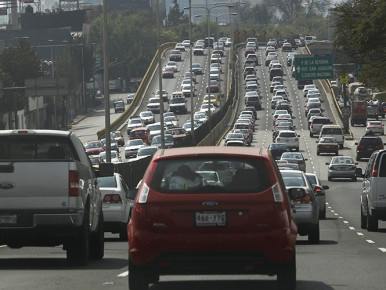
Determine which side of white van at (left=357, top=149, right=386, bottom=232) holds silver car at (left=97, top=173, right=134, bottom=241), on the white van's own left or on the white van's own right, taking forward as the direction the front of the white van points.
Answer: on the white van's own left

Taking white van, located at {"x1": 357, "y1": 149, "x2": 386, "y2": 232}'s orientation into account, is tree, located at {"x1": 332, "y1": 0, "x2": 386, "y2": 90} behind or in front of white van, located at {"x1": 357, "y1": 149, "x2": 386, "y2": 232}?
in front

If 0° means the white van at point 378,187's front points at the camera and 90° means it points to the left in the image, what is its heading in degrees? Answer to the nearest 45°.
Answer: approximately 180°

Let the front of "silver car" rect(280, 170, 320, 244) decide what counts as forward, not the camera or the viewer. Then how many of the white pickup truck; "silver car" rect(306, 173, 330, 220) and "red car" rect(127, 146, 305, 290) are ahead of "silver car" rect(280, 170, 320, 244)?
1

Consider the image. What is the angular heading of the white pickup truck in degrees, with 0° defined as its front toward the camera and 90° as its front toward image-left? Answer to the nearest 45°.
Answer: approximately 180°

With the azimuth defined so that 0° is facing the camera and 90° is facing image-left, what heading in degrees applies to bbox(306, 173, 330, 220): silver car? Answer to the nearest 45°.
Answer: approximately 180°

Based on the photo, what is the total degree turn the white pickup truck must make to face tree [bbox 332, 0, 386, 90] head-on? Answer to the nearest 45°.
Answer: approximately 45° to its right

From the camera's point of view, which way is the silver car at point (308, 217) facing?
away from the camera

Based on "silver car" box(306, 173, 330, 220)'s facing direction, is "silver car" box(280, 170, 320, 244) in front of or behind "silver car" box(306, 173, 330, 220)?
behind

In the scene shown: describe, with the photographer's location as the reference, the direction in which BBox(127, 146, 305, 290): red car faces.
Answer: facing away from the viewer

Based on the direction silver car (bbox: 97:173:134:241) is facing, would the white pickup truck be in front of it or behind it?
behind

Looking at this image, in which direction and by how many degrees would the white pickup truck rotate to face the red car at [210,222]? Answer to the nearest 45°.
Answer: approximately 135° to its right

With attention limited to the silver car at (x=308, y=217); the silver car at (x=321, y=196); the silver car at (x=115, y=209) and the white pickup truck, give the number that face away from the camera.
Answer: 4

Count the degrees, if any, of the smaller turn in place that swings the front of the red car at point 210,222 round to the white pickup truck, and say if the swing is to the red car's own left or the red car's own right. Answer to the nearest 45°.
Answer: approximately 45° to the red car's own left
